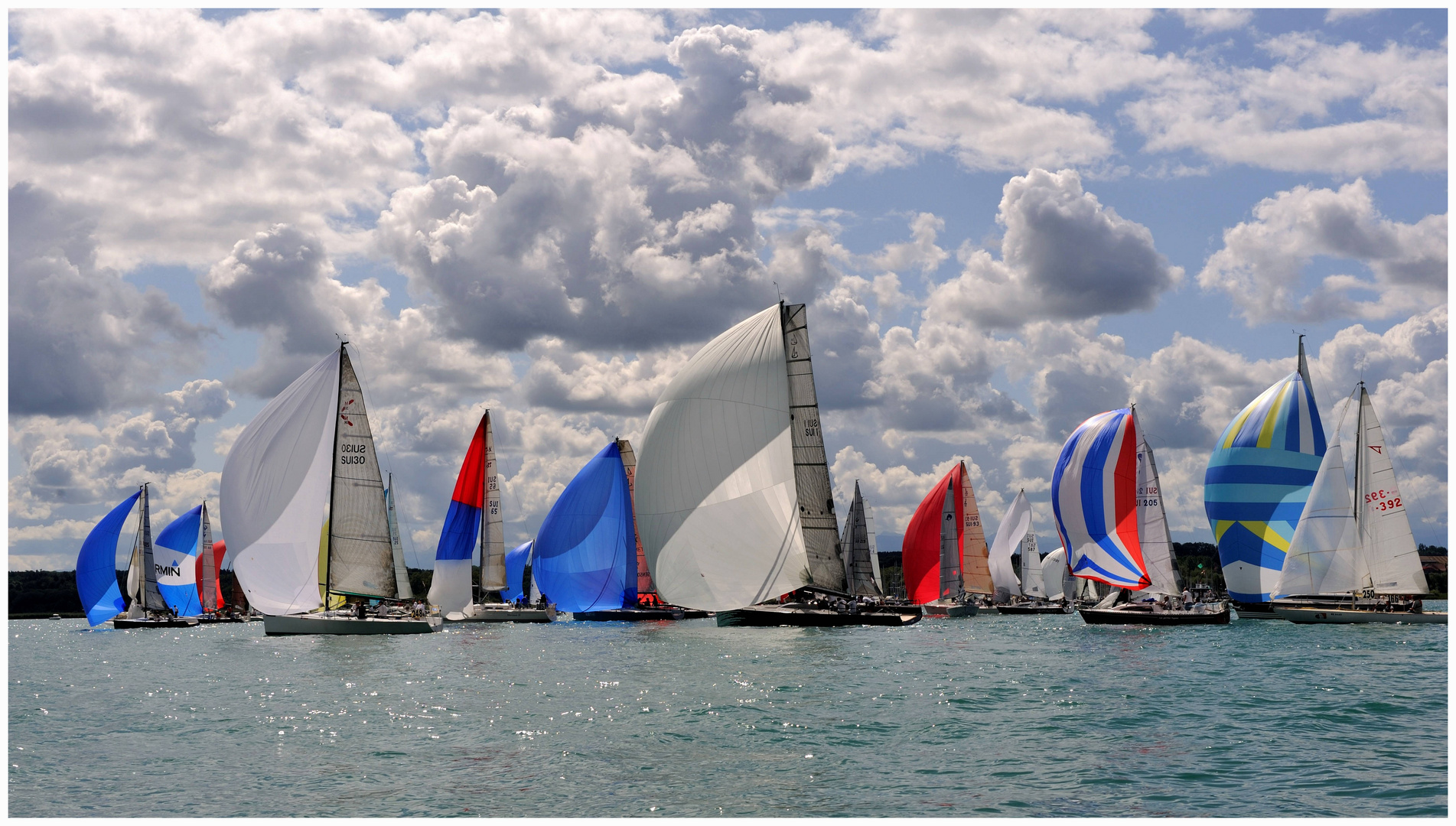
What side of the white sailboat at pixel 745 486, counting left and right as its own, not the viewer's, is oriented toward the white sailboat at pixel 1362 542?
back

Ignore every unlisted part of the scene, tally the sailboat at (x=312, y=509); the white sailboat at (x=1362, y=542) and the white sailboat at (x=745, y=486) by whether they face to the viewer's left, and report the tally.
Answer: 3

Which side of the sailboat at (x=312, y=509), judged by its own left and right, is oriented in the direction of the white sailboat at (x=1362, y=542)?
back

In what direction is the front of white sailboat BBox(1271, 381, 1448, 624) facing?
to the viewer's left

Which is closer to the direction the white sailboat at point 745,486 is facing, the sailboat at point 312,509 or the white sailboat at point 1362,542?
the sailboat

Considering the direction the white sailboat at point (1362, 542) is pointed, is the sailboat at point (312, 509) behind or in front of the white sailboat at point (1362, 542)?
in front

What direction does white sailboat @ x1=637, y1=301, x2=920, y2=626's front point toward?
to the viewer's left

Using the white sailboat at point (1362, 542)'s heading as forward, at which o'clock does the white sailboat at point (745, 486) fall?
the white sailboat at point (745, 486) is roughly at 11 o'clock from the white sailboat at point (1362, 542).

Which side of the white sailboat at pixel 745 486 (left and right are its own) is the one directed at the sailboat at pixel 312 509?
front

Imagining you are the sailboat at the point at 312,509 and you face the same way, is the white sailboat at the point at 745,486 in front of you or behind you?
behind

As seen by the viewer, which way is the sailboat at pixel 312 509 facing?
to the viewer's left
